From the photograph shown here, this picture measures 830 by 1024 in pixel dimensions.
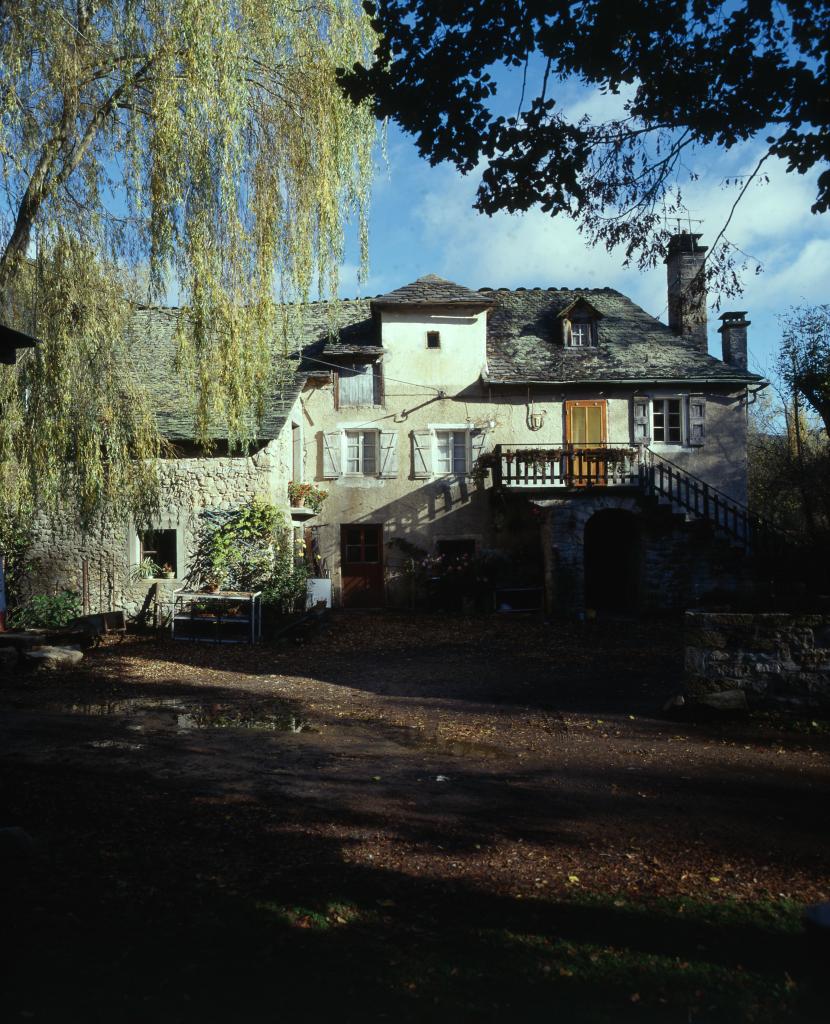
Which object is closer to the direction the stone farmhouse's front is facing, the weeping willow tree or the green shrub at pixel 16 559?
the weeping willow tree

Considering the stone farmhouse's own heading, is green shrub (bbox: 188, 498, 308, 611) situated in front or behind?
in front

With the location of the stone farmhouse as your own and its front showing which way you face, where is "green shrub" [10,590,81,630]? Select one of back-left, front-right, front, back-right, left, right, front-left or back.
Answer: front-right

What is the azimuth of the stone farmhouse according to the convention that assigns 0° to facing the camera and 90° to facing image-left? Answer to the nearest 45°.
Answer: approximately 0°

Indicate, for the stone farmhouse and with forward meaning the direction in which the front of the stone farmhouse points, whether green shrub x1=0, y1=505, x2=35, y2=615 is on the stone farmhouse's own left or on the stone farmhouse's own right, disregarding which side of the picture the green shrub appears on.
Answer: on the stone farmhouse's own right
